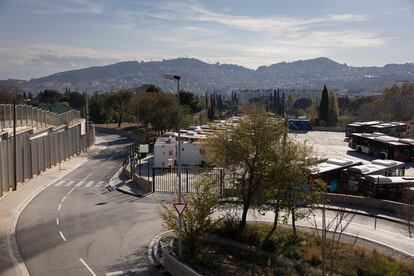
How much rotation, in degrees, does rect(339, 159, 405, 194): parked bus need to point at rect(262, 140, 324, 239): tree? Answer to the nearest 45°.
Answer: approximately 45° to its left

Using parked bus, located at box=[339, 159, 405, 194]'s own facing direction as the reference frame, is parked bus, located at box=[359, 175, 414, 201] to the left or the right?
on its left

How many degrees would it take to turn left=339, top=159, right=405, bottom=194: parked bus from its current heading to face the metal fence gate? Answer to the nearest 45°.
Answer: approximately 45° to its right

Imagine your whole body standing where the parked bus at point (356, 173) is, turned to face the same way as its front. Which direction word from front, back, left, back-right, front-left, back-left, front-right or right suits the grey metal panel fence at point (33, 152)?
front-right

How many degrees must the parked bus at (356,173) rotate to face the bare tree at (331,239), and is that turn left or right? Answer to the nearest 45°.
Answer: approximately 45° to its left

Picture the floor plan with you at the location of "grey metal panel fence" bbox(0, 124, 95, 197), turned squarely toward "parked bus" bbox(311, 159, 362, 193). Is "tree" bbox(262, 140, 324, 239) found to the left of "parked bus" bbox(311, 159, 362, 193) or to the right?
right

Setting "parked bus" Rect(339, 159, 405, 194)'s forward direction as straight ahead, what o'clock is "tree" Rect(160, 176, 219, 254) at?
The tree is roughly at 11 o'clock from the parked bus.
